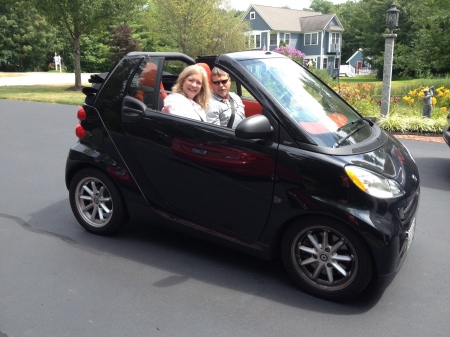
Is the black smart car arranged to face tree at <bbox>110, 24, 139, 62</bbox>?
no

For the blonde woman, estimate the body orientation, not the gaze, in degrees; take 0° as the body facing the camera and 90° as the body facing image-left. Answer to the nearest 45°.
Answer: approximately 315°

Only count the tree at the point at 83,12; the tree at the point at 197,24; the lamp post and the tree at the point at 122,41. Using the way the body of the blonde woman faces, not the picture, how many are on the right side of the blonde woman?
0

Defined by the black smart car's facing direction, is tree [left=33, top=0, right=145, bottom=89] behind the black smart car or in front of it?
behind

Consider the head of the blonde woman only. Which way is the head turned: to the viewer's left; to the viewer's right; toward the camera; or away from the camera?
toward the camera

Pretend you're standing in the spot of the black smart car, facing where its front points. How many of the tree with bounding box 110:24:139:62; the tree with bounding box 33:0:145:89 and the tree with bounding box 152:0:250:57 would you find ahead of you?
0

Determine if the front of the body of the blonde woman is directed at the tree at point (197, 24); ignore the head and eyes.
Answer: no

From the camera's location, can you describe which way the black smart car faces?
facing the viewer and to the right of the viewer
